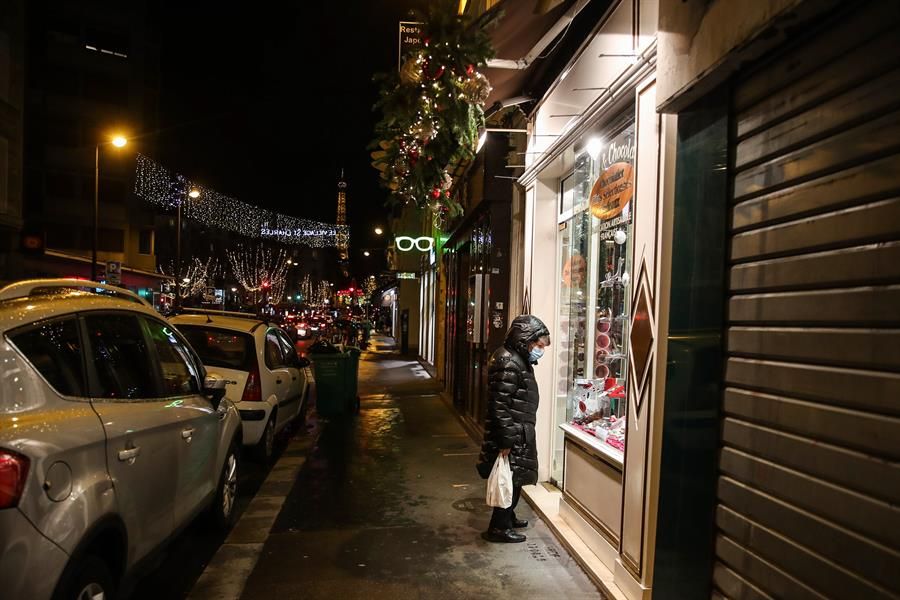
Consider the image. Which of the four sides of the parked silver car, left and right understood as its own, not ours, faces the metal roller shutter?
right

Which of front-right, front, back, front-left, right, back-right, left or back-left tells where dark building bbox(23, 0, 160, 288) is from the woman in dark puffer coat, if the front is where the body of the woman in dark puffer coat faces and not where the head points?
back-left

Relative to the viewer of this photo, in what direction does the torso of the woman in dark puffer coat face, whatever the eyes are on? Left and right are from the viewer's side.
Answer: facing to the right of the viewer

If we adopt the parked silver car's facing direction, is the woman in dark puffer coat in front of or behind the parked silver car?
in front

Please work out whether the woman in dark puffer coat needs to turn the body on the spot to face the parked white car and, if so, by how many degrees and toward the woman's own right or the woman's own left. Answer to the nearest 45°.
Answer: approximately 135° to the woman's own left

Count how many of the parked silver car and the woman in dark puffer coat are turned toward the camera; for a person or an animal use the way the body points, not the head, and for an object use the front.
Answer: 0

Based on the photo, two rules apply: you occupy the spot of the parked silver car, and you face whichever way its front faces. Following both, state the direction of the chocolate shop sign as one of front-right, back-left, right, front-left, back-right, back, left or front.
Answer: front-right

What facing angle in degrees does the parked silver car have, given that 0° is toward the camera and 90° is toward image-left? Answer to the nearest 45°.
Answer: approximately 225°

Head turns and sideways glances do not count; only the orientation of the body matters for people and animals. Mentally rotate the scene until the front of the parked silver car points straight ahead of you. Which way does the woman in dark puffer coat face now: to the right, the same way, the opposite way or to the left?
to the right

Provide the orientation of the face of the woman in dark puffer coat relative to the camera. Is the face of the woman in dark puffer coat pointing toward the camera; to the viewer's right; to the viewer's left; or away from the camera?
to the viewer's right

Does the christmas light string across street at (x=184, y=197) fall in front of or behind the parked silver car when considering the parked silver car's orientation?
in front

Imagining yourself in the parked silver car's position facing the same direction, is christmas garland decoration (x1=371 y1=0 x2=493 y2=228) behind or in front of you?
in front
